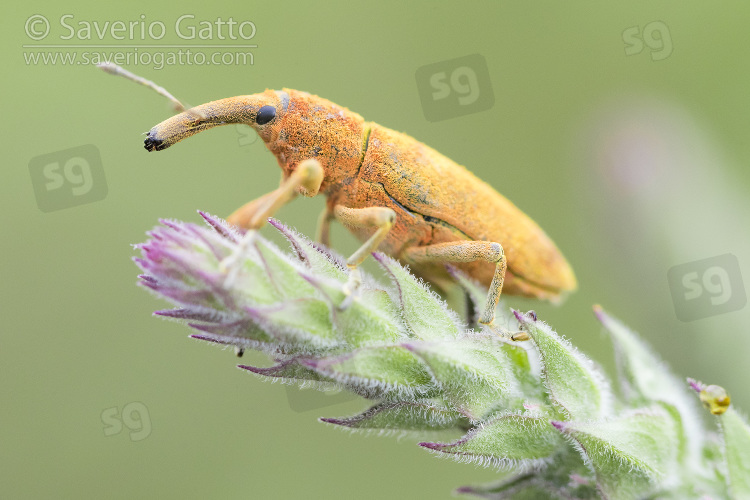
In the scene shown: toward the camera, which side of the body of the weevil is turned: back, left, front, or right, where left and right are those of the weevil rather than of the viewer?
left
